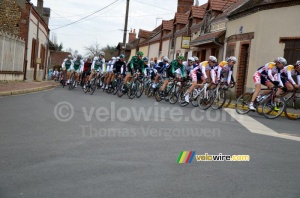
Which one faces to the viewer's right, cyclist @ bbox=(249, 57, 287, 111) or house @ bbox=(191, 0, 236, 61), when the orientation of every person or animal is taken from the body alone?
the cyclist

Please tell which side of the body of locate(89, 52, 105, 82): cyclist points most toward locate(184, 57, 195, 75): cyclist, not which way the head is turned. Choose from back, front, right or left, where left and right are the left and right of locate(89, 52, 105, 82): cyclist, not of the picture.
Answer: front

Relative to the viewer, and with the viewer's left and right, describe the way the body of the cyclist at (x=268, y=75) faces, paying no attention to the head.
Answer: facing to the right of the viewer

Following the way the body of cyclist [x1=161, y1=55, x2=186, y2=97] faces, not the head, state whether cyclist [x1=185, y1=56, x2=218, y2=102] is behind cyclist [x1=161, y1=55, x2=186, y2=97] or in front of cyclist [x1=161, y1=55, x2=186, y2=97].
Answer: in front

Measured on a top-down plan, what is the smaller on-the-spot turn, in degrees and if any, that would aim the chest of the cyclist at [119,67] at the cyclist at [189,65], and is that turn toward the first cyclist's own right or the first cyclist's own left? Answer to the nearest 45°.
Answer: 0° — they already face them

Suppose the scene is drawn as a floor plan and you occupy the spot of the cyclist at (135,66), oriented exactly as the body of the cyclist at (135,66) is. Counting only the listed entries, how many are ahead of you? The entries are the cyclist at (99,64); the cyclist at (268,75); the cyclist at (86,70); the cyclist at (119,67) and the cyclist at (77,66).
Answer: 1

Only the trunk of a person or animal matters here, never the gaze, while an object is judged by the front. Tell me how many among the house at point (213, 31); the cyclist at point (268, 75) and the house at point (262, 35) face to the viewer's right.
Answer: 1

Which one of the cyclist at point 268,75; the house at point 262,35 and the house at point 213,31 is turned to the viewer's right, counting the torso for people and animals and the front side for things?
the cyclist

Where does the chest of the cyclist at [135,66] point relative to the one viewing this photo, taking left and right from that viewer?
facing the viewer and to the right of the viewer

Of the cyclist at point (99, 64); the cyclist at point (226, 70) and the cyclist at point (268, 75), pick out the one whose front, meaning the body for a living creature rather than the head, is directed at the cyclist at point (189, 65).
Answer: the cyclist at point (99, 64)

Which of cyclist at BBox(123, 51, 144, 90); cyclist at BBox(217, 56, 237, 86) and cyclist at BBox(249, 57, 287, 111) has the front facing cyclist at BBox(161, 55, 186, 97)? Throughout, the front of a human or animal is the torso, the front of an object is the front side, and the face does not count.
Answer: cyclist at BBox(123, 51, 144, 90)

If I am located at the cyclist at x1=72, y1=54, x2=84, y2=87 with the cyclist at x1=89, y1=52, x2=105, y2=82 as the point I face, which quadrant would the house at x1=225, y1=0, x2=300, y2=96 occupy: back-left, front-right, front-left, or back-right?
front-left

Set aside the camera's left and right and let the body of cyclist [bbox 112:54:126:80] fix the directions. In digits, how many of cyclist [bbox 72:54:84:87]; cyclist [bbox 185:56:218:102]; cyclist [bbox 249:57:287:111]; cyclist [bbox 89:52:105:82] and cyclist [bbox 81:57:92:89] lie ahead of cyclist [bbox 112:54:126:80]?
2

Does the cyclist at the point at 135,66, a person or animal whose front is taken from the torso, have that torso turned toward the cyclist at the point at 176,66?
yes

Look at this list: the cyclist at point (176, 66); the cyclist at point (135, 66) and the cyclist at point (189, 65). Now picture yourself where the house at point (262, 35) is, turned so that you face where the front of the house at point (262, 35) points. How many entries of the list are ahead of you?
3

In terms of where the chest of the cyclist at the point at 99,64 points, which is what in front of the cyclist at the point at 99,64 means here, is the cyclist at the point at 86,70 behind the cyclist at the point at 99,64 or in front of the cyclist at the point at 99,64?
behind

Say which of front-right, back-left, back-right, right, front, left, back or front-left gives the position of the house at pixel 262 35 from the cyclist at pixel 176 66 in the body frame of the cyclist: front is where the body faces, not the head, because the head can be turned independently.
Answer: left

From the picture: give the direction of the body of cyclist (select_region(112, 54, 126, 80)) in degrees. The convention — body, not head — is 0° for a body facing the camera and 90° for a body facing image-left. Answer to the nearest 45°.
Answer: approximately 315°

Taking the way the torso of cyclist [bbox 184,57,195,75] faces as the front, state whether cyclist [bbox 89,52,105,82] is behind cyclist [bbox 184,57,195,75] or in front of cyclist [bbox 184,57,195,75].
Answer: behind
